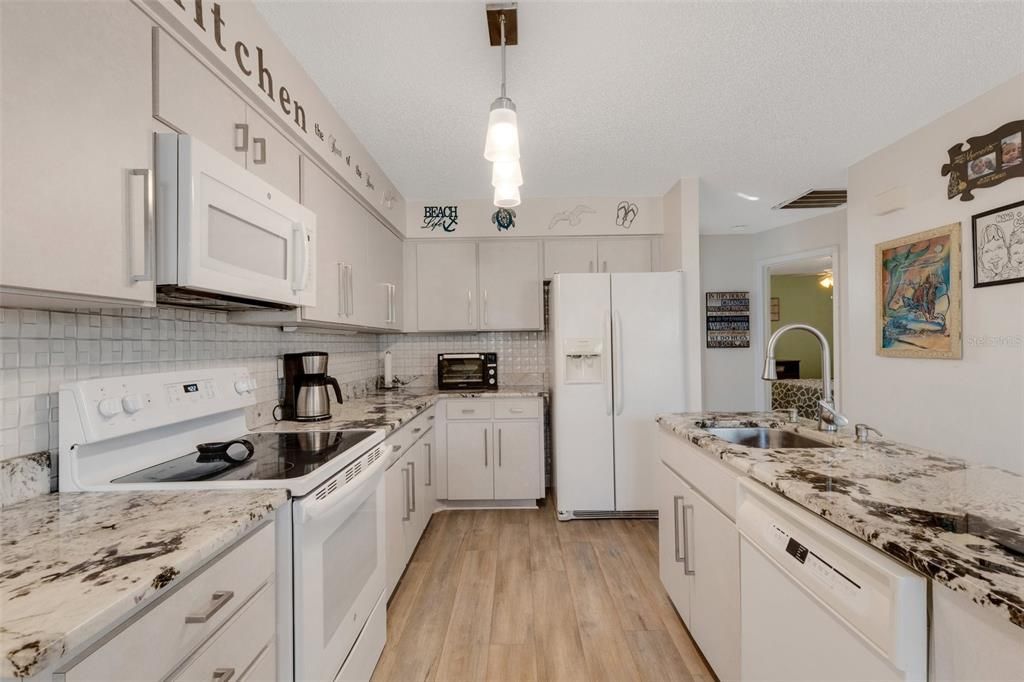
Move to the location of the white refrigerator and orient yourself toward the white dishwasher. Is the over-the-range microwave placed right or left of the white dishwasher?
right

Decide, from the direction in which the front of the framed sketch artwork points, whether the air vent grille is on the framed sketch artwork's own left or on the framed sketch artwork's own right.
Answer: on the framed sketch artwork's own right

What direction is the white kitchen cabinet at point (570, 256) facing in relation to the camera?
toward the camera

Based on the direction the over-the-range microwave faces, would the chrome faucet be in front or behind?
in front

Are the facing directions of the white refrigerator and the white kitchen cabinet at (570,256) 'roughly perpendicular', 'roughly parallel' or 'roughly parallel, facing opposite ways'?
roughly parallel

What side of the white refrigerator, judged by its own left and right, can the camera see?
front

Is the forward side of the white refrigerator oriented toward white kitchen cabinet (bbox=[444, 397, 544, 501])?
no

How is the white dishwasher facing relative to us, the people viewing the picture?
facing the viewer and to the left of the viewer

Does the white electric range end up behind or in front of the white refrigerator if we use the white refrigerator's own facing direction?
in front

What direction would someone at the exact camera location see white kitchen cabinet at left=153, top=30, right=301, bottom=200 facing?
facing the viewer and to the right of the viewer

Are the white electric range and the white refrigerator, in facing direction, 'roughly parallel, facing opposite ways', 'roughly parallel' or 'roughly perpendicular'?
roughly perpendicular

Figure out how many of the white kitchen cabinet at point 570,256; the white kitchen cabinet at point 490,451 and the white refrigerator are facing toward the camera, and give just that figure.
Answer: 3

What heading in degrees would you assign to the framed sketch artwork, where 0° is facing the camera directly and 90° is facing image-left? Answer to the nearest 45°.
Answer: approximately 45°

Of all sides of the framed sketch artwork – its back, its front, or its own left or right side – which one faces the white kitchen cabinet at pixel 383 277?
front

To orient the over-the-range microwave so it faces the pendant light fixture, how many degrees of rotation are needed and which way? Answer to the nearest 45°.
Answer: approximately 45° to its left

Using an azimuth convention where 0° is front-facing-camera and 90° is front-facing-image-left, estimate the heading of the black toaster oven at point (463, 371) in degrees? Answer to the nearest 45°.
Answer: approximately 0°

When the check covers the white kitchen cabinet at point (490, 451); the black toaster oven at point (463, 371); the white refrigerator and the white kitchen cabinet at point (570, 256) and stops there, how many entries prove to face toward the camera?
4

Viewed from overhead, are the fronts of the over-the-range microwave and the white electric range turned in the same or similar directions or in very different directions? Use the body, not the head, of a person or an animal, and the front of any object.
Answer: same or similar directions

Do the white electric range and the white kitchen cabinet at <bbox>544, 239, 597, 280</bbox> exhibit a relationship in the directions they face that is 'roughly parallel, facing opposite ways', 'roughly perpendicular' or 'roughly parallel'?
roughly perpendicular

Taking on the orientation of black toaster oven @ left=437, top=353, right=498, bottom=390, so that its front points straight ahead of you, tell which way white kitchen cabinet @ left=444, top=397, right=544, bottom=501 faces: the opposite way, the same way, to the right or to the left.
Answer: the same way

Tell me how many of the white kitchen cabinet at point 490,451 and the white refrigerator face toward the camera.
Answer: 2

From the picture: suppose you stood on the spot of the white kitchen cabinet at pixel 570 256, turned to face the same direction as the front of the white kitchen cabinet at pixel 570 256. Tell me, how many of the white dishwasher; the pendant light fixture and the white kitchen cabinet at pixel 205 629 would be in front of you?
3
